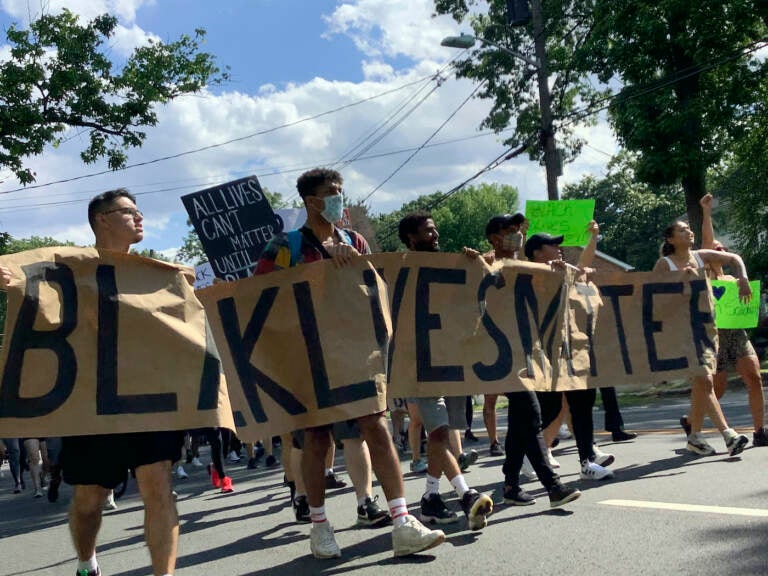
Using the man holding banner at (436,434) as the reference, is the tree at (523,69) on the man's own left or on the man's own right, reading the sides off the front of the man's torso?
on the man's own left

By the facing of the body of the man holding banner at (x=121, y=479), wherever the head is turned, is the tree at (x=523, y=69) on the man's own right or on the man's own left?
on the man's own left

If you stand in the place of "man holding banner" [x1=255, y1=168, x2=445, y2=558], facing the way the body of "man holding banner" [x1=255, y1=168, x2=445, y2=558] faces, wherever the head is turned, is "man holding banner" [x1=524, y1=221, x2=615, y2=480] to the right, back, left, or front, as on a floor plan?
left

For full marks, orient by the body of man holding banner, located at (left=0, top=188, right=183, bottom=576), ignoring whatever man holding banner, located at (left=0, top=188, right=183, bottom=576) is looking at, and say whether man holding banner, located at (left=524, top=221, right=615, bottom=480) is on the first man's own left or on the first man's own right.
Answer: on the first man's own left

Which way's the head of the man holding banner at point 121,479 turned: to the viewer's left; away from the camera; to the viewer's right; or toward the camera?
to the viewer's right

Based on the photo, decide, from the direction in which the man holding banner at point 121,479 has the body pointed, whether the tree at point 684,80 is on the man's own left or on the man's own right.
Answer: on the man's own left
